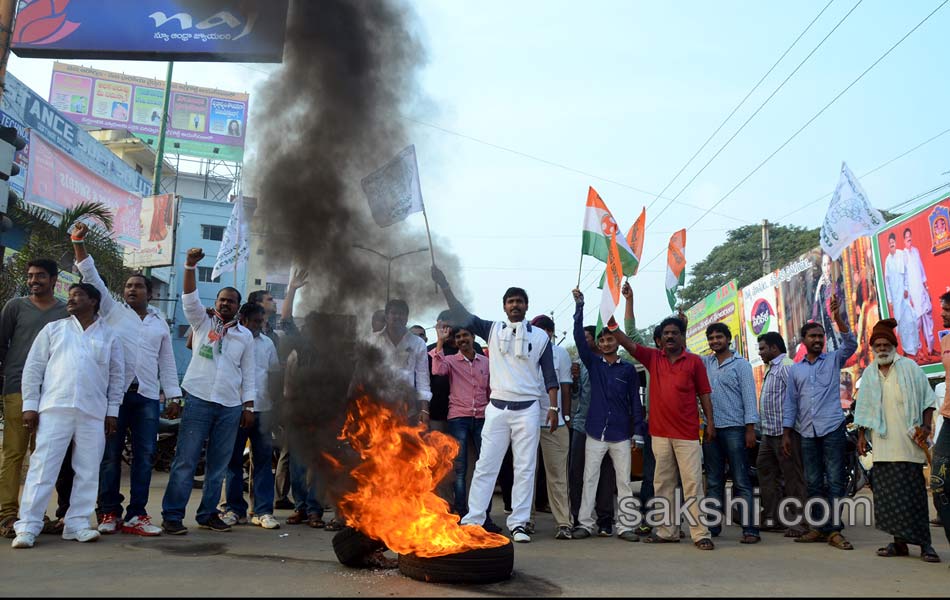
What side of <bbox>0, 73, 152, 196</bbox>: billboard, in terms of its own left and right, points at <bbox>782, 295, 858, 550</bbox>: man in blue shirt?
front

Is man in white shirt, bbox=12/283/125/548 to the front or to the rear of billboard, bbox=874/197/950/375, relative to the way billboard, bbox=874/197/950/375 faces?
to the front

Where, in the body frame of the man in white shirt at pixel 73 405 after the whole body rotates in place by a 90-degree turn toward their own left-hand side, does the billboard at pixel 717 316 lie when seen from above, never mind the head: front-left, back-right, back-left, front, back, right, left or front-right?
front-left

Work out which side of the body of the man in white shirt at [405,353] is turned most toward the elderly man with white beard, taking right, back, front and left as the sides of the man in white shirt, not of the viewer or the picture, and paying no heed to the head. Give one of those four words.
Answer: left

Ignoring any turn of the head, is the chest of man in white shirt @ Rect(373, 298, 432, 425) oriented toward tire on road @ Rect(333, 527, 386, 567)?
yes

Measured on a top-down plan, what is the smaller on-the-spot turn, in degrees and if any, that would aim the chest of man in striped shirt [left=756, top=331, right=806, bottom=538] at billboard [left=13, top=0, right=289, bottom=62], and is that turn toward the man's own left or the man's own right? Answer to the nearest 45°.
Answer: approximately 45° to the man's own right

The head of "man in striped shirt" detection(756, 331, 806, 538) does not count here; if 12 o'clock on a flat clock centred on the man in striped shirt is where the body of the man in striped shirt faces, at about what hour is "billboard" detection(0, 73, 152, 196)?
The billboard is roughly at 2 o'clock from the man in striped shirt.

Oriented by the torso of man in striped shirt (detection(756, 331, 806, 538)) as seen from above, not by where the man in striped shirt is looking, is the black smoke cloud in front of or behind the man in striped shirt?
in front

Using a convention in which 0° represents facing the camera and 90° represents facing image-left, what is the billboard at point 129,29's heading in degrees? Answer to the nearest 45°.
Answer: approximately 0°

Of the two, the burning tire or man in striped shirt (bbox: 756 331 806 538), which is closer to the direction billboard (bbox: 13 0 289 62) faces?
the burning tire

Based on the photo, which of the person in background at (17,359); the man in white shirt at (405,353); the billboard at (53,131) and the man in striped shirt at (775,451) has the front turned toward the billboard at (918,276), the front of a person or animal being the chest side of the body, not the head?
the billboard at (53,131)

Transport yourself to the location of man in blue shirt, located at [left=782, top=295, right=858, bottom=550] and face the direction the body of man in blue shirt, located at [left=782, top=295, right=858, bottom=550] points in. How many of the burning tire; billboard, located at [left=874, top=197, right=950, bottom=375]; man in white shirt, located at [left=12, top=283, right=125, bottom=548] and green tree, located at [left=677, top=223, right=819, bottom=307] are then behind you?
2

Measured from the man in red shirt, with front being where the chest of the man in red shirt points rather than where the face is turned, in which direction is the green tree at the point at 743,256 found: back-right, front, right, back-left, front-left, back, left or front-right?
back

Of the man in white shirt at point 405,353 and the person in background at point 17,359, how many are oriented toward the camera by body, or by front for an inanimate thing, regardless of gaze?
2
